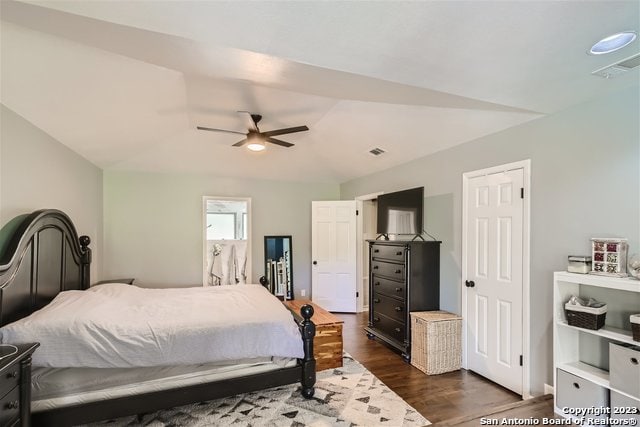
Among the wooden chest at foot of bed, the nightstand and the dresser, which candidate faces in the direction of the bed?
the dresser

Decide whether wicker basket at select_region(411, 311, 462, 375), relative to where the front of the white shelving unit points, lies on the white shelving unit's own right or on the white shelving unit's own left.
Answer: on the white shelving unit's own right

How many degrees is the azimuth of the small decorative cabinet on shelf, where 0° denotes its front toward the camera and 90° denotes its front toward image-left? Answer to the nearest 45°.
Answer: approximately 45°

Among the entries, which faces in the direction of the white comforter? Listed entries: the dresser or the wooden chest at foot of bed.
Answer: the dresser

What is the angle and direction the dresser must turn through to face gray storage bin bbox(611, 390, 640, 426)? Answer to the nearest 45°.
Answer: approximately 90° to its left

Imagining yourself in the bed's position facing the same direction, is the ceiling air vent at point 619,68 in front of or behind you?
in front

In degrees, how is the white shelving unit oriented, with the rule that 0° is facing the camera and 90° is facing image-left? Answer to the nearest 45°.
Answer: approximately 45°

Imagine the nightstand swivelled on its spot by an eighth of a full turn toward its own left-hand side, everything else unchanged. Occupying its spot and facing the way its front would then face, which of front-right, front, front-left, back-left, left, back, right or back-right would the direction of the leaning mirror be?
front-left

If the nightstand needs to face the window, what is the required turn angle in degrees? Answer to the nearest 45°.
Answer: approximately 90° to its left

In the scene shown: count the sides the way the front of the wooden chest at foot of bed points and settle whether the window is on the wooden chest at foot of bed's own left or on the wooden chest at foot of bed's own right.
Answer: on the wooden chest at foot of bed's own left

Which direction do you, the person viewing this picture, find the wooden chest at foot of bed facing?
facing to the right of the viewer

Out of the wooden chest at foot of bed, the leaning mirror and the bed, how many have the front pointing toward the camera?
1

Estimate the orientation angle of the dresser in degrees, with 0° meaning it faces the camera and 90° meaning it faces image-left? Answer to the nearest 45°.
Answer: approximately 45°
